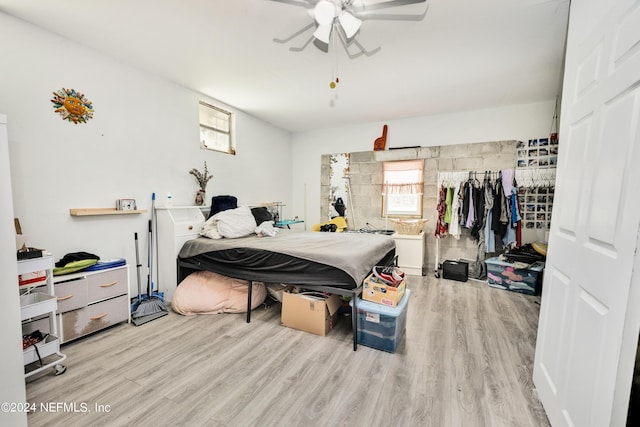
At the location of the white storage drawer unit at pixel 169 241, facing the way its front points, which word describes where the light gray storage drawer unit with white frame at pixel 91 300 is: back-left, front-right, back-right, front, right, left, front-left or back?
right

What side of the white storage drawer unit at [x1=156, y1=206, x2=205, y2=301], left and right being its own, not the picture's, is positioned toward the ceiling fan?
front

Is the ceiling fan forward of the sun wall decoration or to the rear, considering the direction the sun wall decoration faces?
forward

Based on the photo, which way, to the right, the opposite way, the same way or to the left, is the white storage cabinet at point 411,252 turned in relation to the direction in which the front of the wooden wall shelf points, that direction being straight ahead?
to the right

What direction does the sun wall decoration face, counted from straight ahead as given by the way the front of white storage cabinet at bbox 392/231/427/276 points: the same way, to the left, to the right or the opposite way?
to the left

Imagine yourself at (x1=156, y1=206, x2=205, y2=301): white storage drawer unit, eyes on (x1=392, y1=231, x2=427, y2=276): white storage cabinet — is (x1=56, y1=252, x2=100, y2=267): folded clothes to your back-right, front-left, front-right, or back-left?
back-right

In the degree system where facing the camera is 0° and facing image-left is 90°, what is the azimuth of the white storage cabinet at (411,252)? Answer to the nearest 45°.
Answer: approximately 0°

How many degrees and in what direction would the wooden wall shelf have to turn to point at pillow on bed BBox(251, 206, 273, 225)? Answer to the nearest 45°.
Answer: approximately 45° to its left

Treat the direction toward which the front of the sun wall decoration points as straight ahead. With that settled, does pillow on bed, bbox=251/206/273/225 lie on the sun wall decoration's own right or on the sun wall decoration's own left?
on the sun wall decoration's own left

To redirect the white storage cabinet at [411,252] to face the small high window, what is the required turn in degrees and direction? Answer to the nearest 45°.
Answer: approximately 45° to its right

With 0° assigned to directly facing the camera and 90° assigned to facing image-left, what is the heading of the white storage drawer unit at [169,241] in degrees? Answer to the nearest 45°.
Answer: approximately 315°
